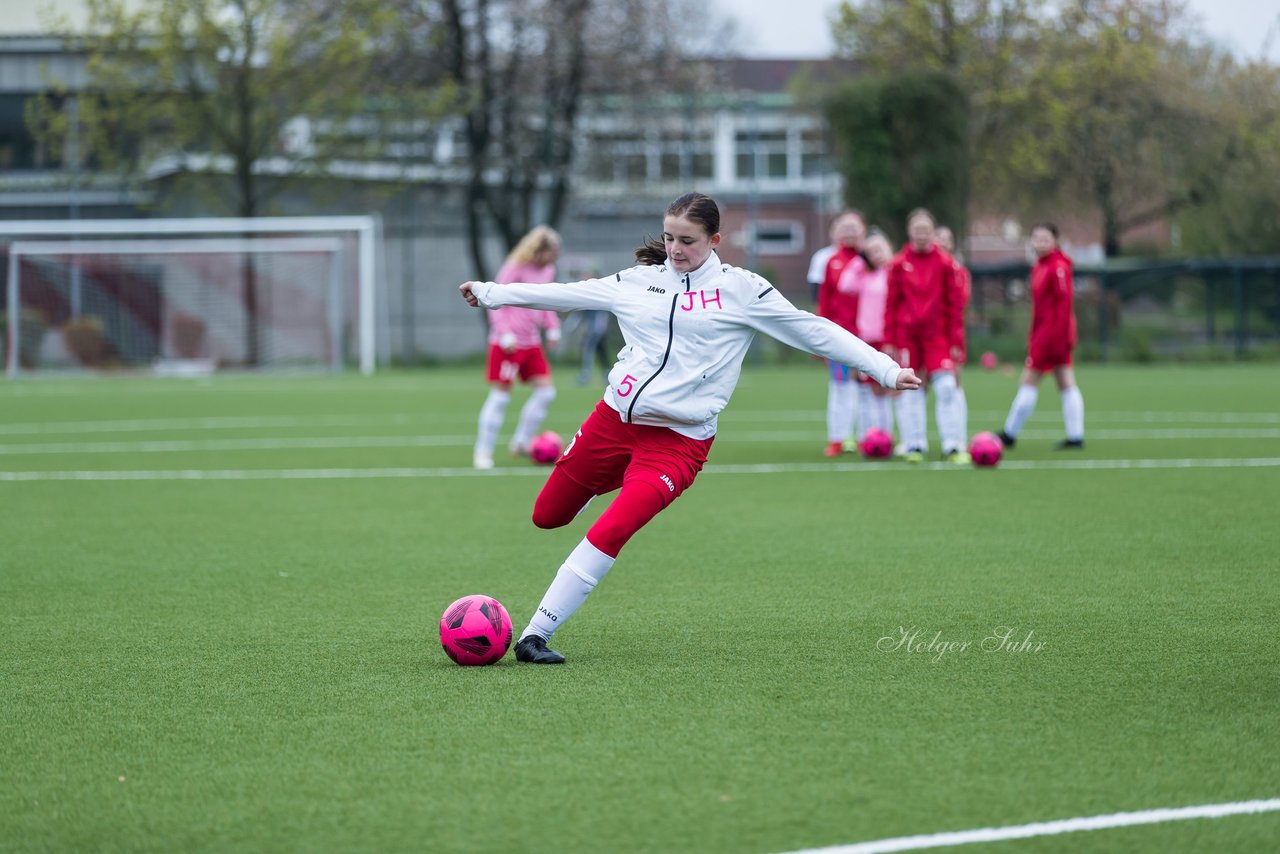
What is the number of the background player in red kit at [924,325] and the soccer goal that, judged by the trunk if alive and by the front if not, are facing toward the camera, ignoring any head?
2

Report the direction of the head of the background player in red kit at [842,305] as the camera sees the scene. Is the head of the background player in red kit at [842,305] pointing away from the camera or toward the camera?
toward the camera

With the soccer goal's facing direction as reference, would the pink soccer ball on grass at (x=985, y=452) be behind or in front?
in front

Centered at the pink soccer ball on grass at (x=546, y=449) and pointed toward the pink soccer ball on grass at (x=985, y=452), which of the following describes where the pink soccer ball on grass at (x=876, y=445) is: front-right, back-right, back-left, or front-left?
front-left

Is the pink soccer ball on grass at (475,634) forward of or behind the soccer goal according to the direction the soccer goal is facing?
forward

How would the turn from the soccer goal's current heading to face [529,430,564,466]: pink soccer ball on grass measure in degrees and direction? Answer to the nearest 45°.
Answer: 0° — it already faces it

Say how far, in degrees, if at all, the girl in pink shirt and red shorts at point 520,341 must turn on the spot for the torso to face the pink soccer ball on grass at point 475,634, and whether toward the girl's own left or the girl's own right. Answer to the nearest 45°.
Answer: approximately 45° to the girl's own right

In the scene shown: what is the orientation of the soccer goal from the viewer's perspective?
toward the camera

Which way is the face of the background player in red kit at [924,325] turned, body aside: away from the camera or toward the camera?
toward the camera

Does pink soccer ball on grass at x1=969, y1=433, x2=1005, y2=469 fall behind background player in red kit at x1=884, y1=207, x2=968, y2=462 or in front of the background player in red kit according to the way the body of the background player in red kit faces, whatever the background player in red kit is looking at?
in front

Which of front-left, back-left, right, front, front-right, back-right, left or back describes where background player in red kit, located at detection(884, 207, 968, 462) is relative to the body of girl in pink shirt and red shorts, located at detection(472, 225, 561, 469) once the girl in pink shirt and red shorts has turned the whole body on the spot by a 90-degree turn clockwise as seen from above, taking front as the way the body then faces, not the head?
back-left
